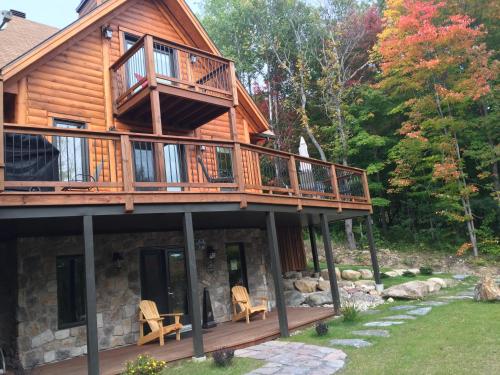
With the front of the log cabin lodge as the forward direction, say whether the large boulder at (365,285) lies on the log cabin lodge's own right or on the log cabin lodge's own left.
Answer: on the log cabin lodge's own left

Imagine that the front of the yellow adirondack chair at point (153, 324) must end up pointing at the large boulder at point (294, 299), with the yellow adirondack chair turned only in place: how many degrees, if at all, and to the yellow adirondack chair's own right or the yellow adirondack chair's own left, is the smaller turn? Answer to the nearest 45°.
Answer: approximately 90° to the yellow adirondack chair's own left

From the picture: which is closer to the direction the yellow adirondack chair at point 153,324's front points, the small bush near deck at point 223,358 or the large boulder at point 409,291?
the small bush near deck

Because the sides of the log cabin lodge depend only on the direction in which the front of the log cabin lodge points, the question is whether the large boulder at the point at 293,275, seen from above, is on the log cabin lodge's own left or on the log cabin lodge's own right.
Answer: on the log cabin lodge's own left

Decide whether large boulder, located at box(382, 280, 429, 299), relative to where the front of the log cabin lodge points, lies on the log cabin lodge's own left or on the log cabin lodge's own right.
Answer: on the log cabin lodge's own left

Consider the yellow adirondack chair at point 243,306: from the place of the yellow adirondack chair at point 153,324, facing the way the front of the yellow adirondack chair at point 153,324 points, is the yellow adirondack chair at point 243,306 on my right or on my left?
on my left

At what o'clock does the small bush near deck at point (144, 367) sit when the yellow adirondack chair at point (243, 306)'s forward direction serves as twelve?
The small bush near deck is roughly at 2 o'clock from the yellow adirondack chair.

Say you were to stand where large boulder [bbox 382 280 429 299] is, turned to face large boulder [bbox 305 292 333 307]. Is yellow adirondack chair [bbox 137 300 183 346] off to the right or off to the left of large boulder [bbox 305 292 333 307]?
left

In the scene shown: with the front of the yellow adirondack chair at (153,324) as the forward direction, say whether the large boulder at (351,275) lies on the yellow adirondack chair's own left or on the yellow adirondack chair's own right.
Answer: on the yellow adirondack chair's own left

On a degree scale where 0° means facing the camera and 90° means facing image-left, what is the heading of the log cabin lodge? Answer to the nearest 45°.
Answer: approximately 315°

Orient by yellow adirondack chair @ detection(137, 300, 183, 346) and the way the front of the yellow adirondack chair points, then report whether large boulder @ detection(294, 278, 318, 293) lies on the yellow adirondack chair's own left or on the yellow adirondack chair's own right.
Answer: on the yellow adirondack chair's own left
